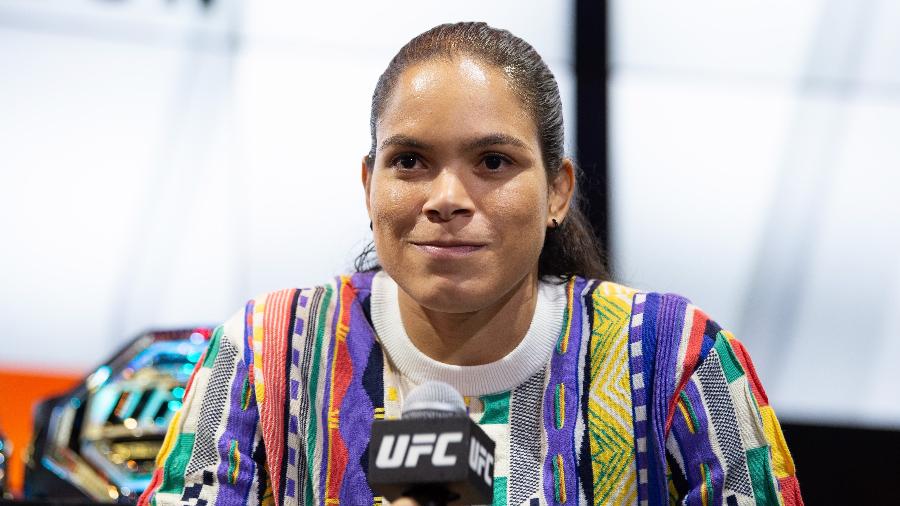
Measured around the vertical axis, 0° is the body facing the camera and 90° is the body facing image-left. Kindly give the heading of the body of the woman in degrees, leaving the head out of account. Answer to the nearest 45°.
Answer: approximately 0°
